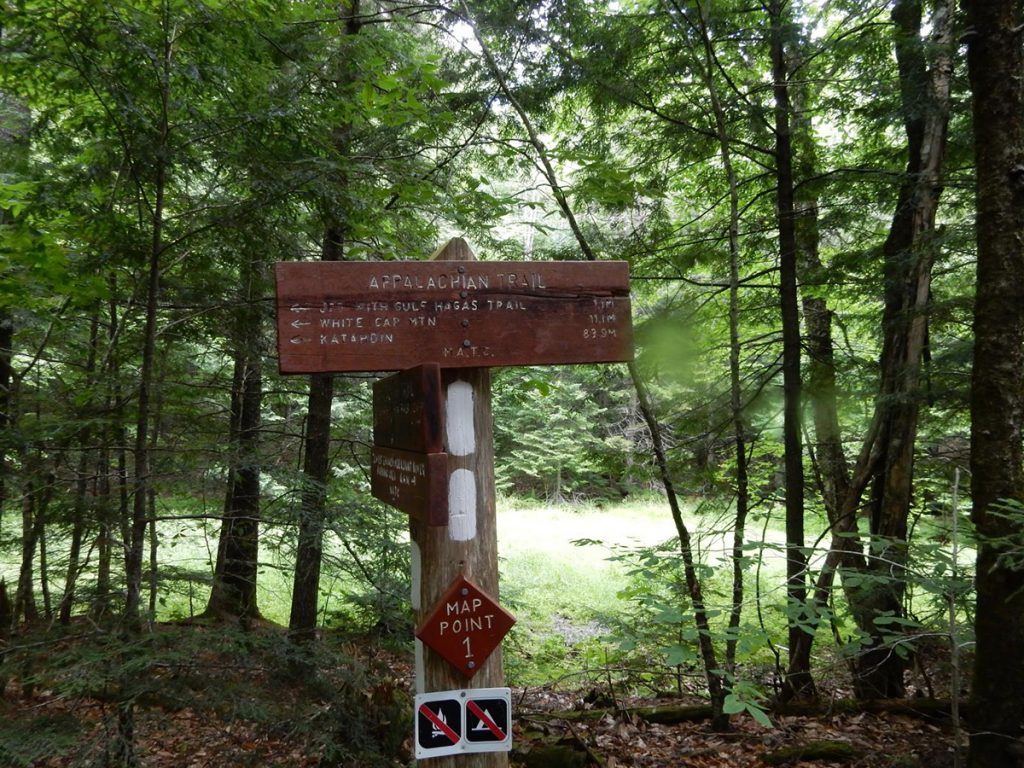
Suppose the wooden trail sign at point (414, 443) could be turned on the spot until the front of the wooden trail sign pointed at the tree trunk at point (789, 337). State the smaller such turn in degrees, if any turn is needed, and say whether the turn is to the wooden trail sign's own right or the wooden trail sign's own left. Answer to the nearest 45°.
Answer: approximately 180°

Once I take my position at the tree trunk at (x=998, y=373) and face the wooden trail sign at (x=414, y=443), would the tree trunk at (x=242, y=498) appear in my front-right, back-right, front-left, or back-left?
front-right

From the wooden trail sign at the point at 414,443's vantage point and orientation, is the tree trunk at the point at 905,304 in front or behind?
behind

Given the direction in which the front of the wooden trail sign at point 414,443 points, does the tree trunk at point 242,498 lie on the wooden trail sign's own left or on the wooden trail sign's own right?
on the wooden trail sign's own right

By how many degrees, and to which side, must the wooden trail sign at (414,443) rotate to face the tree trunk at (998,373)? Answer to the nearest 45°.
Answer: approximately 135° to its left

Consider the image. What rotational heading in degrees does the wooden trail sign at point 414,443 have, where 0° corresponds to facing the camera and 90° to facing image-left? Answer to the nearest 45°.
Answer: approximately 45°

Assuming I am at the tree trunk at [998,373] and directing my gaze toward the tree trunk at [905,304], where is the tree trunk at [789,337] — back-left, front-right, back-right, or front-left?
front-left
